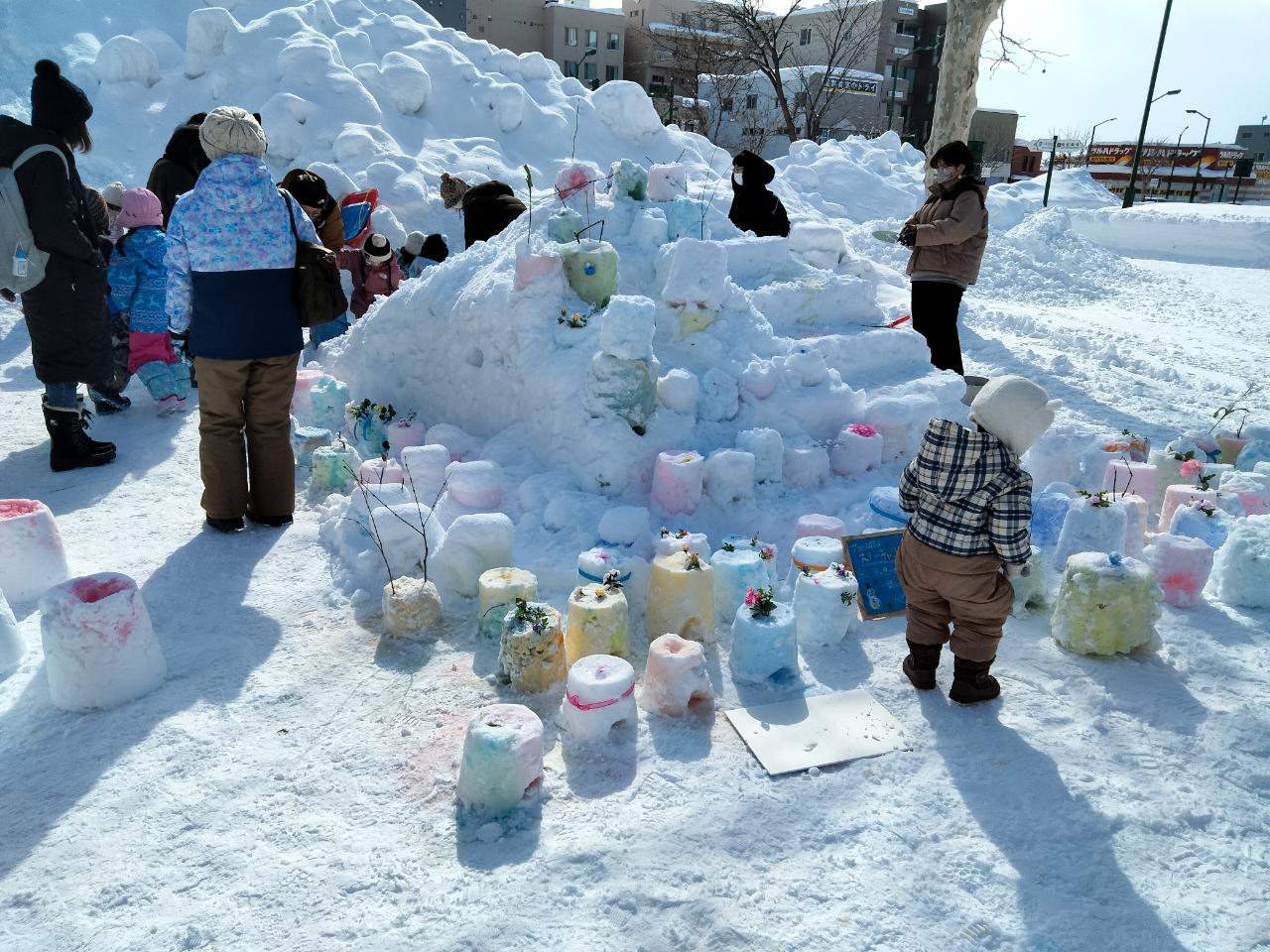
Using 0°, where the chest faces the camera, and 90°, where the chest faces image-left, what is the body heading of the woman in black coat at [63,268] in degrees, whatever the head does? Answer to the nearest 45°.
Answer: approximately 270°

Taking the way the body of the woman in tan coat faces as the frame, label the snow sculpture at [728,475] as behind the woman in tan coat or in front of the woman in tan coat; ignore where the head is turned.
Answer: in front

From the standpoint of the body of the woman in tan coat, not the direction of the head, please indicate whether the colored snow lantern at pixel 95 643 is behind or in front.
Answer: in front

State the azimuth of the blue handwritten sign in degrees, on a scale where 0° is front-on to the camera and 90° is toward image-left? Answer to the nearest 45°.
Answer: approximately 0°

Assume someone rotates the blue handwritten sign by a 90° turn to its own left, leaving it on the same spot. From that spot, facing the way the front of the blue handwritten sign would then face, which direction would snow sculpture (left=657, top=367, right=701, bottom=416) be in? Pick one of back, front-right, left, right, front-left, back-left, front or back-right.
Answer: back-left

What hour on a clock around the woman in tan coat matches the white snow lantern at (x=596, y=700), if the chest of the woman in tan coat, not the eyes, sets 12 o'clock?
The white snow lantern is roughly at 11 o'clock from the woman in tan coat.

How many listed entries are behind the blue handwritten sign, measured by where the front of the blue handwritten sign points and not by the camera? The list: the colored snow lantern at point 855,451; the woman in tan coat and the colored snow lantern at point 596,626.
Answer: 2

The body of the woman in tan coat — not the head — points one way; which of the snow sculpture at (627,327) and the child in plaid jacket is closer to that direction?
the snow sculpture

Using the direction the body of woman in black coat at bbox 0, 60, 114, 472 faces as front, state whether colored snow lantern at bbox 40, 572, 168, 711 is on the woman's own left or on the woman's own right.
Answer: on the woman's own right

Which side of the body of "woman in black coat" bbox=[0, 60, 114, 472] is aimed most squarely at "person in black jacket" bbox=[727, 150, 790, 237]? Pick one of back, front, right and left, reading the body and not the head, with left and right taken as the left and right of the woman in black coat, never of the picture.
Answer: front

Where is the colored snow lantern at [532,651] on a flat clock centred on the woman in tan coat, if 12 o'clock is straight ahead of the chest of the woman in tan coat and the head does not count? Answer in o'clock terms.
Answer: The colored snow lantern is roughly at 11 o'clock from the woman in tan coat.

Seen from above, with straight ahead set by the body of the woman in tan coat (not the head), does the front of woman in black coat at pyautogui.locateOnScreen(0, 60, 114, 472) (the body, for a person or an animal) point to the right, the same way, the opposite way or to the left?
the opposite way

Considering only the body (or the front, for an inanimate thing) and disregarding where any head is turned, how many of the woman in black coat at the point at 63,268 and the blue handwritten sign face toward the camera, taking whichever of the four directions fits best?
1

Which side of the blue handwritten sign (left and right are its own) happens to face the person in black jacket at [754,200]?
back

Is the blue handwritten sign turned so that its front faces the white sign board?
yes

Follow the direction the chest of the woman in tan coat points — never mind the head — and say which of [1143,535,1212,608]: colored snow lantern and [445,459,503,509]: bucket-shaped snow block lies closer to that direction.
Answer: the bucket-shaped snow block
